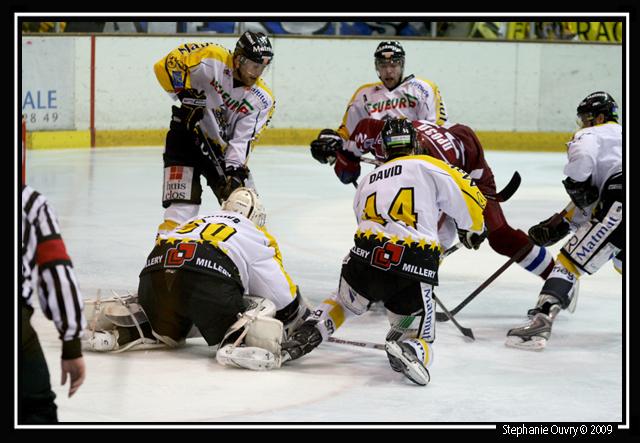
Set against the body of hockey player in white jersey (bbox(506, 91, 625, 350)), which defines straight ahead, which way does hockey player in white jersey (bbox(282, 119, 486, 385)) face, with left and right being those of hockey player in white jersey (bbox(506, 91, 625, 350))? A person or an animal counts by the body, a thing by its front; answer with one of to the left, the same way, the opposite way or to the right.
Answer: to the right

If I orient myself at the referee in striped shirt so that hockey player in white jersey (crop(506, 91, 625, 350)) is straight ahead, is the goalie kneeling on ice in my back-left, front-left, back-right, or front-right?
front-left

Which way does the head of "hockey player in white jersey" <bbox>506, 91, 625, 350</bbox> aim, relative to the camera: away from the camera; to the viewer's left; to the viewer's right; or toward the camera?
to the viewer's left

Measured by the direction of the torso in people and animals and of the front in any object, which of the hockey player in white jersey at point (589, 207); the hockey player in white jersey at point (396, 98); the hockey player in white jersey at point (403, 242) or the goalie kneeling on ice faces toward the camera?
the hockey player in white jersey at point (396, 98)

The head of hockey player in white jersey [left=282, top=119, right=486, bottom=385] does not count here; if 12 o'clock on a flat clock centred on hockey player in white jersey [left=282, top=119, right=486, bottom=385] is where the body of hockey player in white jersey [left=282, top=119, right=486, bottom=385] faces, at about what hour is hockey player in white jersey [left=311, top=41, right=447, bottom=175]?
hockey player in white jersey [left=311, top=41, right=447, bottom=175] is roughly at 12 o'clock from hockey player in white jersey [left=282, top=119, right=486, bottom=385].

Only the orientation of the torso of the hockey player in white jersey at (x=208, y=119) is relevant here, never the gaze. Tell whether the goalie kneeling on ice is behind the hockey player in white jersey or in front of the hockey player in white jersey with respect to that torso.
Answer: in front

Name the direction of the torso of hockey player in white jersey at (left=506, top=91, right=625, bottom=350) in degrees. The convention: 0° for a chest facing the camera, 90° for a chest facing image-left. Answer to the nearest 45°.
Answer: approximately 90°

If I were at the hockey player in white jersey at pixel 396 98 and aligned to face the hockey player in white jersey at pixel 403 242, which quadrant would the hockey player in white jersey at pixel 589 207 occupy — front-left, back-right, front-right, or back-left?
front-left

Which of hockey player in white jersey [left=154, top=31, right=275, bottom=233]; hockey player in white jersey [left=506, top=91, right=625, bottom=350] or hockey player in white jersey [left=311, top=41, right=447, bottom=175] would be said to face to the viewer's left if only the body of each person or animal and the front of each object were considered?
hockey player in white jersey [left=506, top=91, right=625, bottom=350]

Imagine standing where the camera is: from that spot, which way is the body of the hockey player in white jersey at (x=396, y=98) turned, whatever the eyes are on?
toward the camera

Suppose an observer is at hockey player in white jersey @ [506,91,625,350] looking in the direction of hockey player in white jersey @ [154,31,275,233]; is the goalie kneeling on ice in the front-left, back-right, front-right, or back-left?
front-left

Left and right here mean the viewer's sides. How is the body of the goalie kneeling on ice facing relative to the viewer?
facing away from the viewer and to the right of the viewer

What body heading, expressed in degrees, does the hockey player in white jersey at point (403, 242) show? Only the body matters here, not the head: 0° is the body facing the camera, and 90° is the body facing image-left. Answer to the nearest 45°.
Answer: approximately 180°

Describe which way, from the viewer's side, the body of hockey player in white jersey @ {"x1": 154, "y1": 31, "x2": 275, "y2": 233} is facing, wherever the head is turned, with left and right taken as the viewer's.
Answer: facing the viewer and to the right of the viewer

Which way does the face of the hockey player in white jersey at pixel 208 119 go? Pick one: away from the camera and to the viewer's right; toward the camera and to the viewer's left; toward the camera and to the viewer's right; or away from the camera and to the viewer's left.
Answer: toward the camera and to the viewer's right
